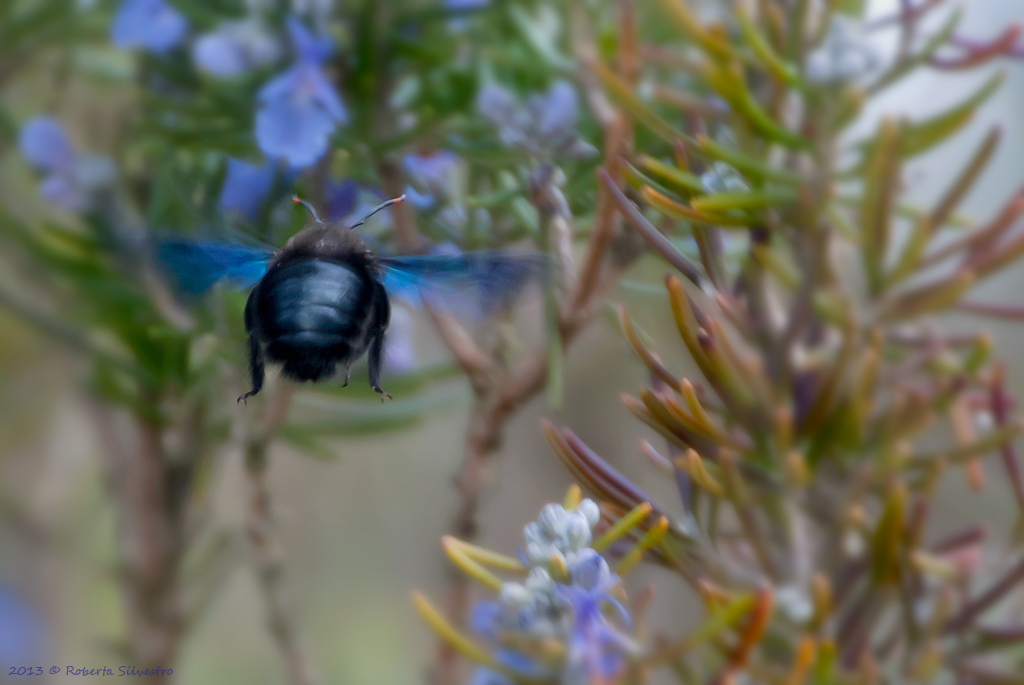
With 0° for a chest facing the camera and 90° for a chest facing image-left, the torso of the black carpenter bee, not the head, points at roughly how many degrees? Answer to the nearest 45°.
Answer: approximately 180°
